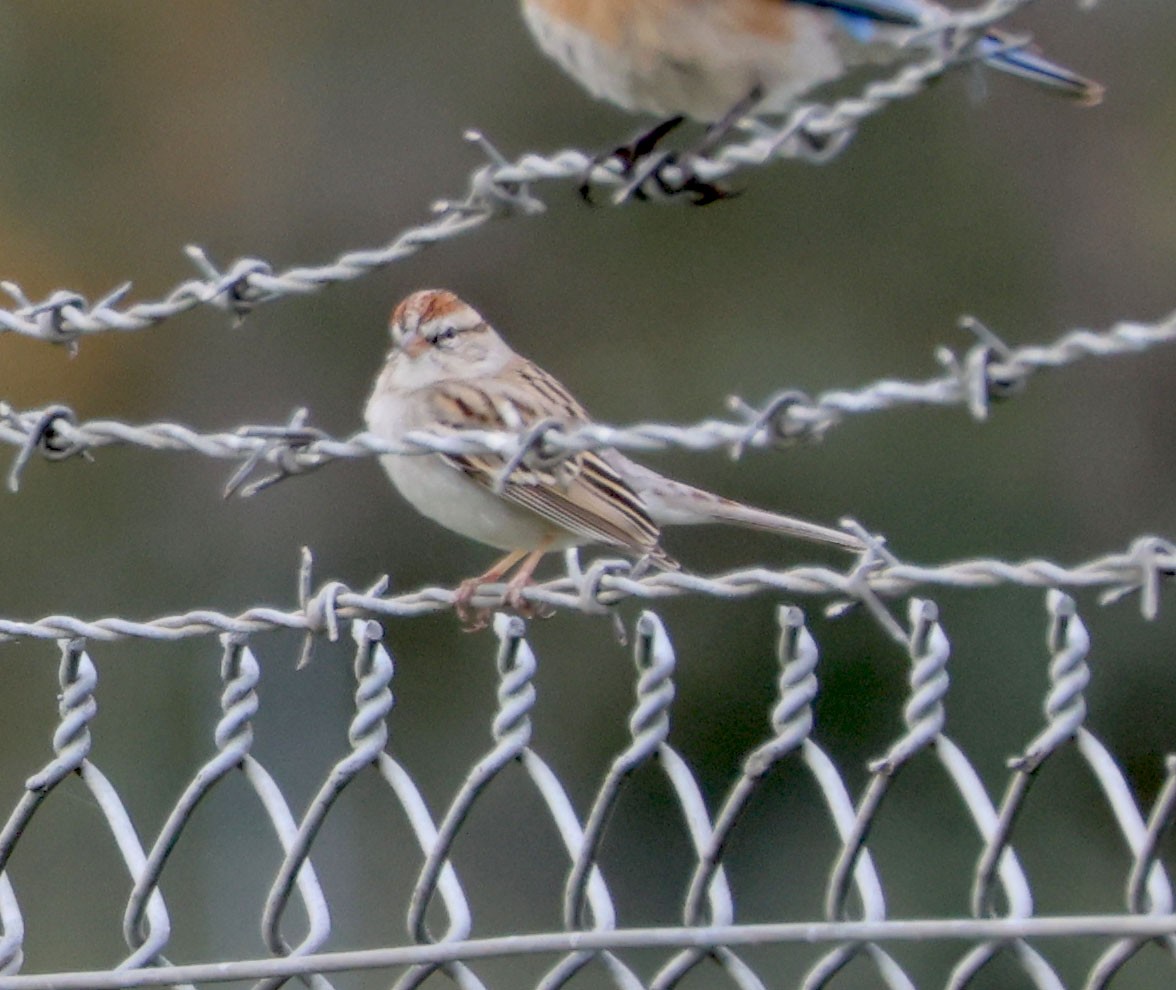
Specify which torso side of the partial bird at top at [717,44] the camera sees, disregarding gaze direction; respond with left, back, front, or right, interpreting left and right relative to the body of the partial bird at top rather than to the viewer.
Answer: left

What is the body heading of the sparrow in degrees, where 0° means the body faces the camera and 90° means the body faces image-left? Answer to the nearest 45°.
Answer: approximately 90°

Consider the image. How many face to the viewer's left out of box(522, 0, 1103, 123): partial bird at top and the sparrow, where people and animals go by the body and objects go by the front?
2
